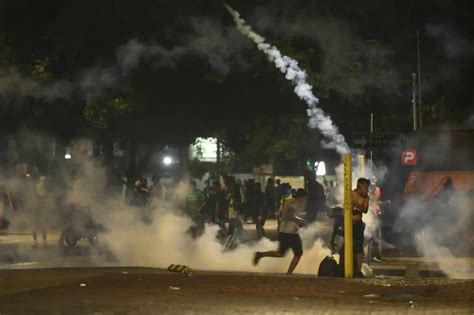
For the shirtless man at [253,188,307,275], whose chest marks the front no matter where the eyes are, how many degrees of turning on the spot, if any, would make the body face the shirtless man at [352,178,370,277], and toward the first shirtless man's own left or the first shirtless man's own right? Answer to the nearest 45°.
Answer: approximately 45° to the first shirtless man's own right

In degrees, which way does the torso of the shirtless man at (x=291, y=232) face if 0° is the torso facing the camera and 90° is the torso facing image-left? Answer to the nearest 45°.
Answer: approximately 270°

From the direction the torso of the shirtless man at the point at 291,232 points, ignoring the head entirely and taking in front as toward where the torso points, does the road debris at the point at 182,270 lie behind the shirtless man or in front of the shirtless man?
behind

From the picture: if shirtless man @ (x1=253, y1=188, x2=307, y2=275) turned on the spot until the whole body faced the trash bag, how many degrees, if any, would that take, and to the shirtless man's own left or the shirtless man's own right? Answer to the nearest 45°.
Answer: approximately 45° to the shirtless man's own right

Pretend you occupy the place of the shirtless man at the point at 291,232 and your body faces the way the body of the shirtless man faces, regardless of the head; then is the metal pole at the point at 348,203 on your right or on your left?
on your right

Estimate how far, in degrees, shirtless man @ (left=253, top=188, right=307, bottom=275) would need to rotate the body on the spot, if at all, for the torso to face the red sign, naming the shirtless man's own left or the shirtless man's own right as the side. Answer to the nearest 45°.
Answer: approximately 45° to the shirtless man's own left
